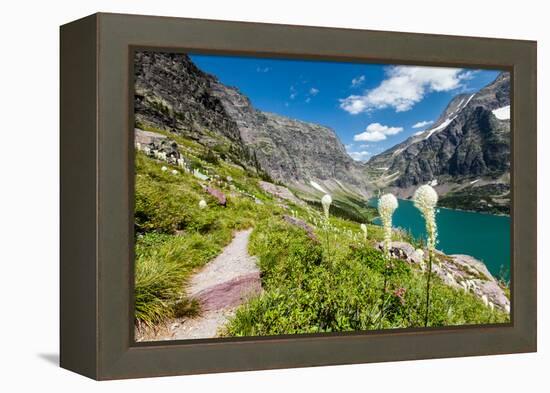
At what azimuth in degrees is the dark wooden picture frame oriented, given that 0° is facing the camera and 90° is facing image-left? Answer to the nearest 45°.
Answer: approximately 315°
